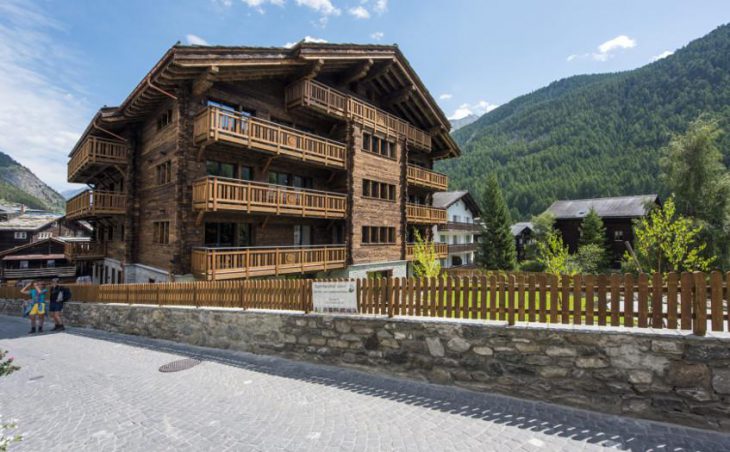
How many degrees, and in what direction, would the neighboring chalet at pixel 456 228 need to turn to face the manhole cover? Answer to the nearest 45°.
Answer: approximately 45° to its right

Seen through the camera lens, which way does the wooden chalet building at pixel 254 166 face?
facing the viewer and to the right of the viewer

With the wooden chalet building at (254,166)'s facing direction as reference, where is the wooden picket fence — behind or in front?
in front

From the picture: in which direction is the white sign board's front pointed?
toward the camera

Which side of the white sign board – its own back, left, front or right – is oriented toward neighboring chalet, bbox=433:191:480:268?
back

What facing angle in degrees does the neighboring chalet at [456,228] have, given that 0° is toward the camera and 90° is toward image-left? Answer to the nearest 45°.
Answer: approximately 315°

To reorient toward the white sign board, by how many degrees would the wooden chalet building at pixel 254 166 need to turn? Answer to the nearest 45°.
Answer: approximately 45° to its right

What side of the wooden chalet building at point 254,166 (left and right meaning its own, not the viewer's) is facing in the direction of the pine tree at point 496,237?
left

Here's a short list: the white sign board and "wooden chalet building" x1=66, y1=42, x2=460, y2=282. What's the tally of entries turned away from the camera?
0

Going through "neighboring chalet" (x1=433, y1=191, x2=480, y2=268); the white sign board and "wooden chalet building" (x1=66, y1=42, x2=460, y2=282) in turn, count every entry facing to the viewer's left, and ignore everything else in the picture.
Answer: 0
